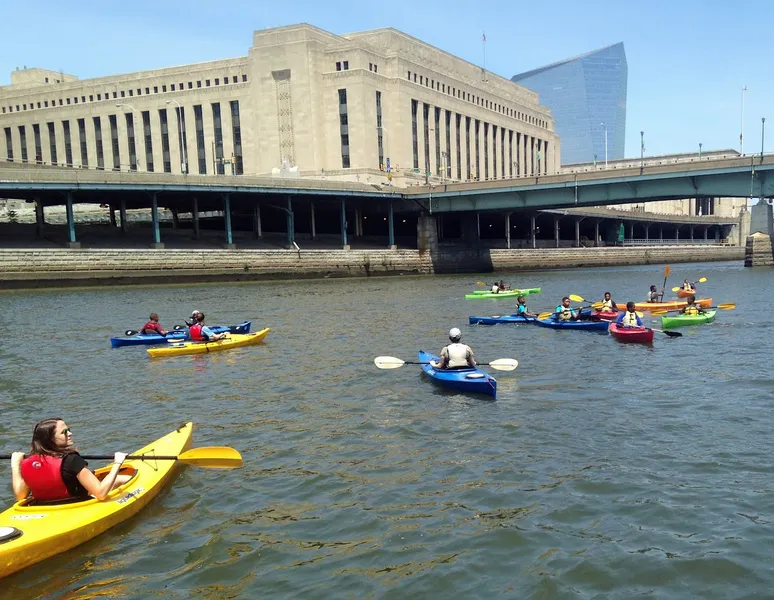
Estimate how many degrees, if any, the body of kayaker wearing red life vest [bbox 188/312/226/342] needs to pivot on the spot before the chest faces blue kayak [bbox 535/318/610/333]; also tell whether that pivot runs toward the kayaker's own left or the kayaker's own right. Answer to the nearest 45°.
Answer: approximately 45° to the kayaker's own right

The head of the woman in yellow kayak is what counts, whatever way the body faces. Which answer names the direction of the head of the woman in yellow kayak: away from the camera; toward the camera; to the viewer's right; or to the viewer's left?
to the viewer's right

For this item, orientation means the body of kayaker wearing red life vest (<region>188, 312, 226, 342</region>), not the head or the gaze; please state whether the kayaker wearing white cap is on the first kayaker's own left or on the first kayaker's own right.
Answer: on the first kayaker's own right

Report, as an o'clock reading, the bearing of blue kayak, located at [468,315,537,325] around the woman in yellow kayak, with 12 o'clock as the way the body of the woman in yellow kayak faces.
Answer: The blue kayak is roughly at 12 o'clock from the woman in yellow kayak.

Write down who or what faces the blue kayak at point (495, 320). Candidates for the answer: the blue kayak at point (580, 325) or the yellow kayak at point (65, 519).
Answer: the yellow kayak

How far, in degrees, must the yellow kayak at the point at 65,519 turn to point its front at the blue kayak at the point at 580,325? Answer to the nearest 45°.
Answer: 0° — it already faces it
